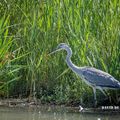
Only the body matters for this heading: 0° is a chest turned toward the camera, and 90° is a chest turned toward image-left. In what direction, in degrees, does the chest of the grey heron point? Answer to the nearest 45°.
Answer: approximately 90°
